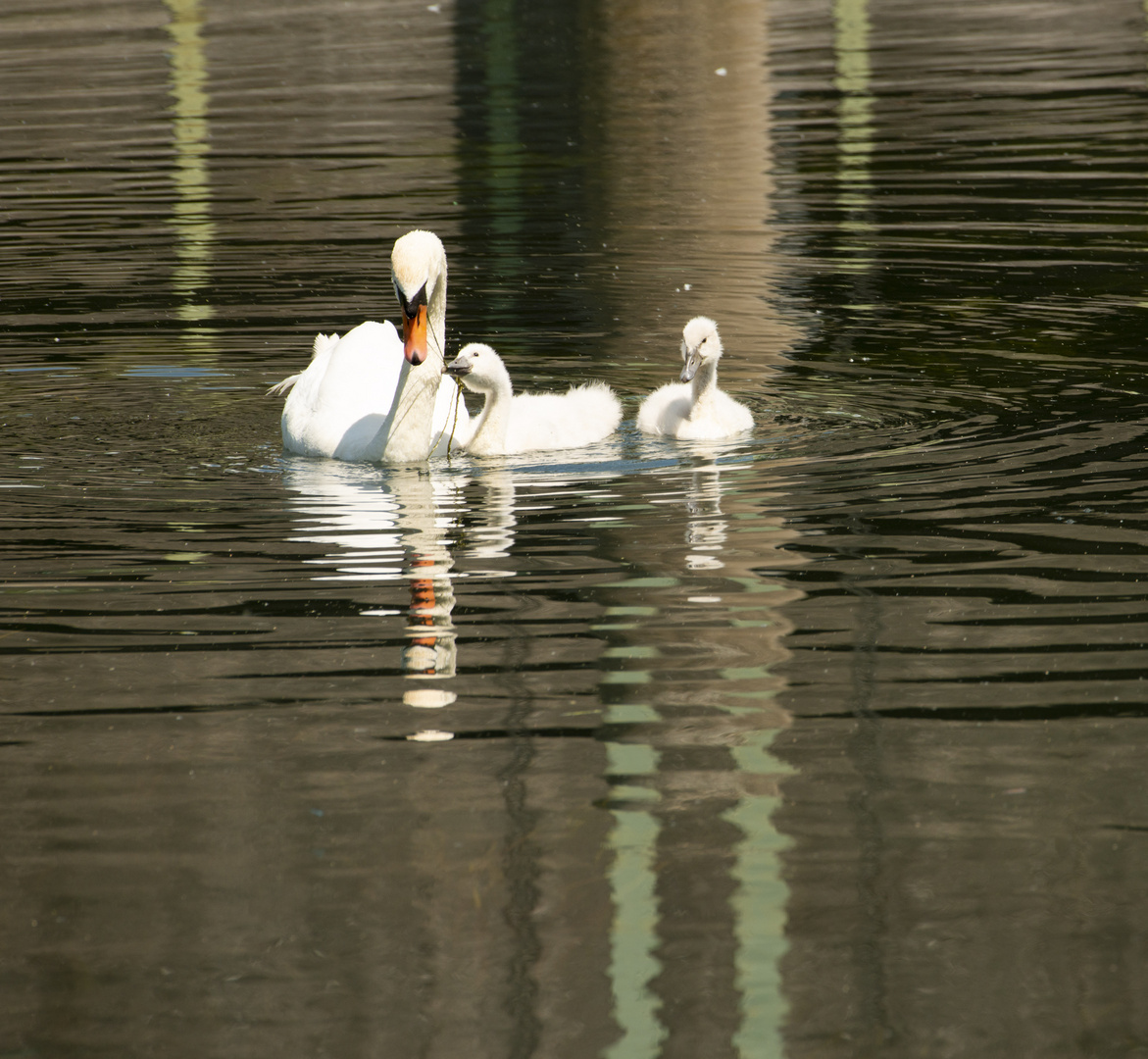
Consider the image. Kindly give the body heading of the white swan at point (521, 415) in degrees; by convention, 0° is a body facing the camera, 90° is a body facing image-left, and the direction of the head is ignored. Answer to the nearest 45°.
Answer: approximately 90°

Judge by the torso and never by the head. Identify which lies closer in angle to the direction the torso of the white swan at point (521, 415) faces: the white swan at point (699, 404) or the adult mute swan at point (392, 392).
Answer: the adult mute swan

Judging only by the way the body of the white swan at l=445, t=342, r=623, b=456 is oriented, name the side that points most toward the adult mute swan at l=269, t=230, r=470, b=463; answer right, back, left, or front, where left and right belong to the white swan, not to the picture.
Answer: front

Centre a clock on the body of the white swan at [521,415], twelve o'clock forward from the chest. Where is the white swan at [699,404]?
the white swan at [699,404] is roughly at 6 o'clock from the white swan at [521,415].

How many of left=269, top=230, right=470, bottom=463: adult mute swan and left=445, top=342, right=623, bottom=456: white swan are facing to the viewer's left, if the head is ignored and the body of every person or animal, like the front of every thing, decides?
1

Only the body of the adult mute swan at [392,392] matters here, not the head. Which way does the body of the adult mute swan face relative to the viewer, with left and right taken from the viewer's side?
facing the viewer and to the right of the viewer
